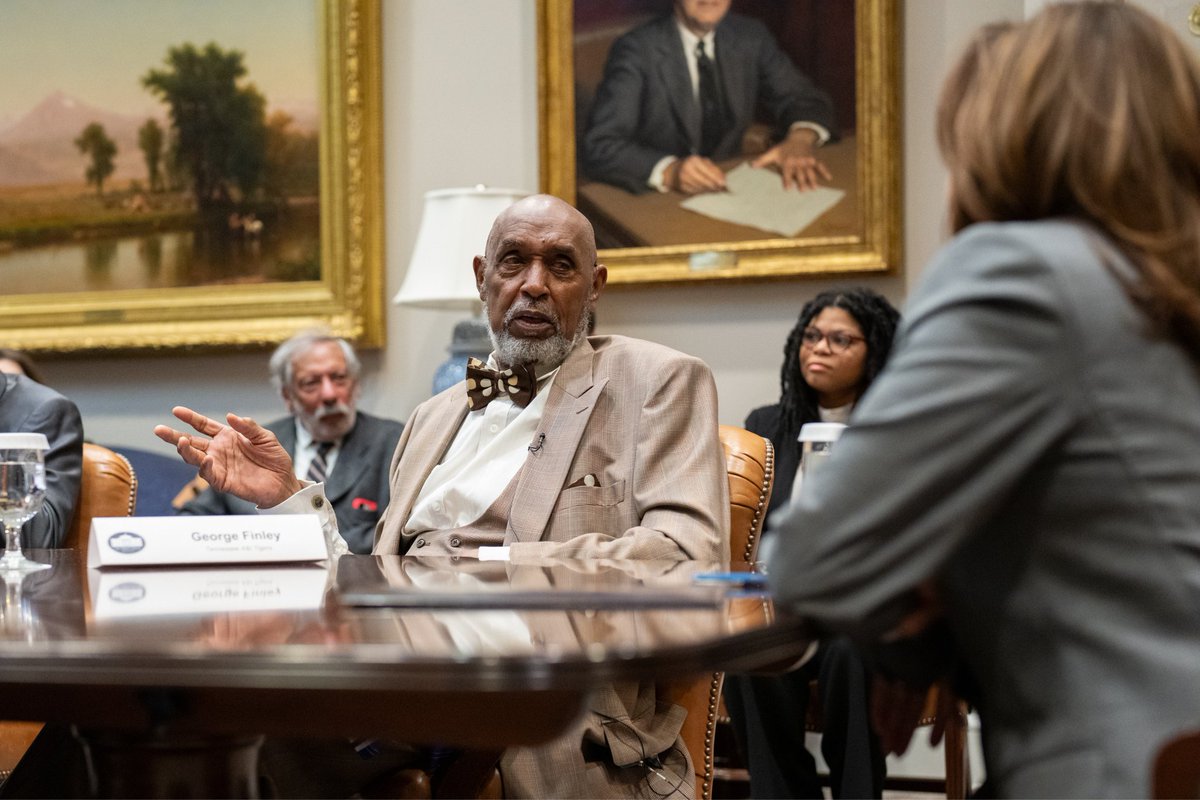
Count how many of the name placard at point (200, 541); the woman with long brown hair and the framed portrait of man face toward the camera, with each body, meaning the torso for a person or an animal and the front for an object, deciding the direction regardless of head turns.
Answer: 2

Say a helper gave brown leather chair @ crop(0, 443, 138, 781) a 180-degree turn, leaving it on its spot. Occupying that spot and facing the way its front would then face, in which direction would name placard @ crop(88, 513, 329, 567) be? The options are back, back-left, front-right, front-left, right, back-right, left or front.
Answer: back-right

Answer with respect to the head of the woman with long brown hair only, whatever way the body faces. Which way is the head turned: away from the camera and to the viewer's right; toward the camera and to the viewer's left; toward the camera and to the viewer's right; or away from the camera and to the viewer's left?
away from the camera and to the viewer's left

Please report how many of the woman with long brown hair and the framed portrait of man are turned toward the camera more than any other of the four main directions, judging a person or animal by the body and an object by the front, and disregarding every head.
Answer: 1

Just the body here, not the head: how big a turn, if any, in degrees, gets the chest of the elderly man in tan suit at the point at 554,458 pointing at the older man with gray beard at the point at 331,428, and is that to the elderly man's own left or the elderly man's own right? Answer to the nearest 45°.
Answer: approximately 135° to the elderly man's own right

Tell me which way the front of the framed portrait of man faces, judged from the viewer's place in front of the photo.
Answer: facing the viewer

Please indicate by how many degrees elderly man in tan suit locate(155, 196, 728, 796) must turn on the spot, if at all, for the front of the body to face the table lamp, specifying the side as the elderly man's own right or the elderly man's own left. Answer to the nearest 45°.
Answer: approximately 135° to the elderly man's own right

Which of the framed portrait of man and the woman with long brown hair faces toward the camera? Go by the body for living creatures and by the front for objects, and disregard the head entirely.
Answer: the framed portrait of man

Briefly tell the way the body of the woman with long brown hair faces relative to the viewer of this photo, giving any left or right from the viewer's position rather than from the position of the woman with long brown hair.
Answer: facing away from the viewer and to the left of the viewer

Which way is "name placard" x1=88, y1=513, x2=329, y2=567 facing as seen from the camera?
toward the camera

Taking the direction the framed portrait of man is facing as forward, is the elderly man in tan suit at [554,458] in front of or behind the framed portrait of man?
in front

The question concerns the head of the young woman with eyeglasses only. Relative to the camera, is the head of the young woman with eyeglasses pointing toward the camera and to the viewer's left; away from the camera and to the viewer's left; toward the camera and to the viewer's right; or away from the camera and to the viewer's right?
toward the camera and to the viewer's left

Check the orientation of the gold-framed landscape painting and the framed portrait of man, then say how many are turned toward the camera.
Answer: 2

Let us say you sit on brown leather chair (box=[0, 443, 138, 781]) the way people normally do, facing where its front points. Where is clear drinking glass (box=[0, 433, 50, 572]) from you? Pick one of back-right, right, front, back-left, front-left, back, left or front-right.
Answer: front-left

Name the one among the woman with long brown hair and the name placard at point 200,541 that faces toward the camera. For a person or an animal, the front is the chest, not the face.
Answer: the name placard
